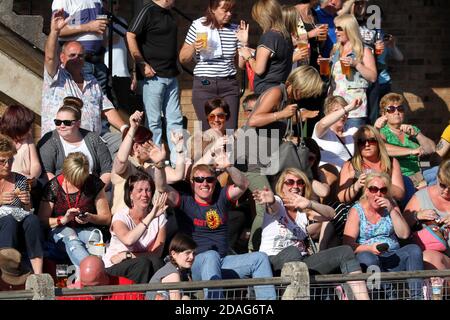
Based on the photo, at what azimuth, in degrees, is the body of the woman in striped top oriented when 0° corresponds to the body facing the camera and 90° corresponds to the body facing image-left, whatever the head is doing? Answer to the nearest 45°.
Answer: approximately 0°

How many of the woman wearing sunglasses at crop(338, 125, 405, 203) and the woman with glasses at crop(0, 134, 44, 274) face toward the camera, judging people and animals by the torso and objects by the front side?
2

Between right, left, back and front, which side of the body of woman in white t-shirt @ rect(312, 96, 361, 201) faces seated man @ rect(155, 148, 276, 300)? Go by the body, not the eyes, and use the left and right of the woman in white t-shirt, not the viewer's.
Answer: right

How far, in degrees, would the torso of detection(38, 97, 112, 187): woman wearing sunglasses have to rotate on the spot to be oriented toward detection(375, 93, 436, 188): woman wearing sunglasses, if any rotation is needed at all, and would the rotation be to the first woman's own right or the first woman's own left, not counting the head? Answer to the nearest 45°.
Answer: approximately 90° to the first woman's own left
